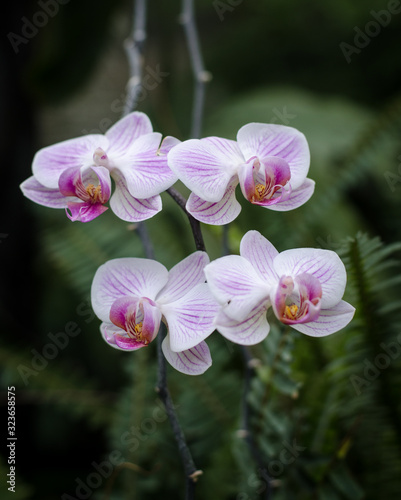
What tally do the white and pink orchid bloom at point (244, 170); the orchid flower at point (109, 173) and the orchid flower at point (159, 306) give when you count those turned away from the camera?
0

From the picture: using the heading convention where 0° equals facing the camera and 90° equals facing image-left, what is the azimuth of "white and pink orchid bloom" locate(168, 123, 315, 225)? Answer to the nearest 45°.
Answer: approximately 315°

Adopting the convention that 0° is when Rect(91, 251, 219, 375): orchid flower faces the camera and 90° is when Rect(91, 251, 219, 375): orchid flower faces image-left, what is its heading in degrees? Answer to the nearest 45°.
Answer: approximately 45°

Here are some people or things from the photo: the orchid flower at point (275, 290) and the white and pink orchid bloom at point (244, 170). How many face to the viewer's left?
0

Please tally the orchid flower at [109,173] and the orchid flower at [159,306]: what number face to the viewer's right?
0

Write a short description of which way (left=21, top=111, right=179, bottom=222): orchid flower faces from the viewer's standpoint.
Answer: facing the viewer and to the left of the viewer

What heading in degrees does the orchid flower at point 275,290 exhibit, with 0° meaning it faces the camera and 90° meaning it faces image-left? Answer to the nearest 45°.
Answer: approximately 315°
